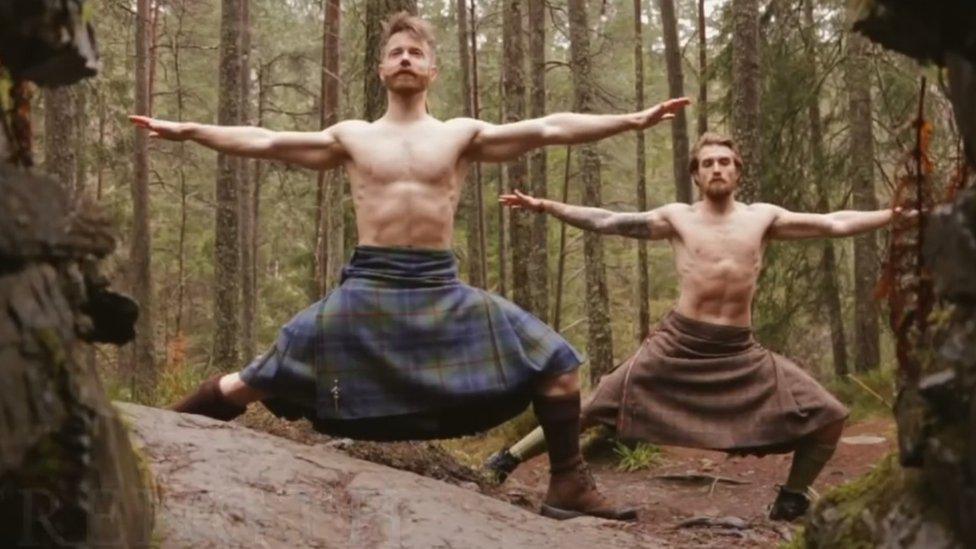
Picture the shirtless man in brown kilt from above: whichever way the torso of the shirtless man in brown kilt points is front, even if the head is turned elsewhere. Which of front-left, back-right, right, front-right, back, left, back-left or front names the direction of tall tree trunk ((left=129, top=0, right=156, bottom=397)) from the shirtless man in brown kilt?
back-right

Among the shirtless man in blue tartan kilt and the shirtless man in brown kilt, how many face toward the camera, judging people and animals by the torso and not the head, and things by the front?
2

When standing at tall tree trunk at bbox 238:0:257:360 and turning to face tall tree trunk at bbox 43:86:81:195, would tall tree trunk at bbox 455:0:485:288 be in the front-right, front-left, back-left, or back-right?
back-left

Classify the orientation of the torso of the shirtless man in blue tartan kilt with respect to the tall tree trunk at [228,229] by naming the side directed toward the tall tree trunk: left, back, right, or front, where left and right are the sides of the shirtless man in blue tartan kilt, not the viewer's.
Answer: back

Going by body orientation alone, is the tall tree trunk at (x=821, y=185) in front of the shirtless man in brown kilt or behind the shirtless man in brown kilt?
behind

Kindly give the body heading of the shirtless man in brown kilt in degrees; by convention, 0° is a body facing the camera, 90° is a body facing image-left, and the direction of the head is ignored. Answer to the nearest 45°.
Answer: approximately 0°

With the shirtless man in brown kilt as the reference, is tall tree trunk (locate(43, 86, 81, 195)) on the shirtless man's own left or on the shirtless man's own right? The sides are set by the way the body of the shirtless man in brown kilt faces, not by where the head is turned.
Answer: on the shirtless man's own right

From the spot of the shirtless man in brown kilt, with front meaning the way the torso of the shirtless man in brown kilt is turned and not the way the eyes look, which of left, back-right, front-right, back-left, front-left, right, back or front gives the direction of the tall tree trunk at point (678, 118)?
back

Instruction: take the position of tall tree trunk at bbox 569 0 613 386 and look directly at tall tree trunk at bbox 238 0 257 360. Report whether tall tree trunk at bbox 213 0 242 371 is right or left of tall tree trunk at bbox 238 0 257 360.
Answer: left

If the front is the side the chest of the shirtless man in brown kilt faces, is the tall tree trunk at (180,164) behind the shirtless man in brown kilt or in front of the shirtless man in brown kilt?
behind

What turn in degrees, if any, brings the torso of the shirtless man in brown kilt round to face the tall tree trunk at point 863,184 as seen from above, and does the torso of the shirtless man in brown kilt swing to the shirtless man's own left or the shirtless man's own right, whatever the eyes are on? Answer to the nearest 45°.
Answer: approximately 180°
